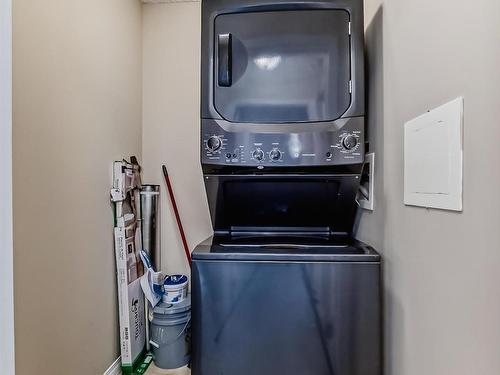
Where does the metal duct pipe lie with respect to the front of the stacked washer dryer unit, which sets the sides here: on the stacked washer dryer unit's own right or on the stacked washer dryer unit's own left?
on the stacked washer dryer unit's own right

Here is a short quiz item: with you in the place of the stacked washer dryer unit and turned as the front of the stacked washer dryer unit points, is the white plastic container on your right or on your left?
on your right

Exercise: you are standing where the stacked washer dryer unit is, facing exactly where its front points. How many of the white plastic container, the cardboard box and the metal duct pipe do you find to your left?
0

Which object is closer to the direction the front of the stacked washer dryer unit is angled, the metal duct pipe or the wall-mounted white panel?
the wall-mounted white panel

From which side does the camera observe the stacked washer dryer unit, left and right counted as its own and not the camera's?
front

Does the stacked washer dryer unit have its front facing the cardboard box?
no

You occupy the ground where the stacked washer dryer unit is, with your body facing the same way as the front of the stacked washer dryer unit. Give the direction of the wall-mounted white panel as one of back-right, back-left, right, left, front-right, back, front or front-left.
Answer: front-left
